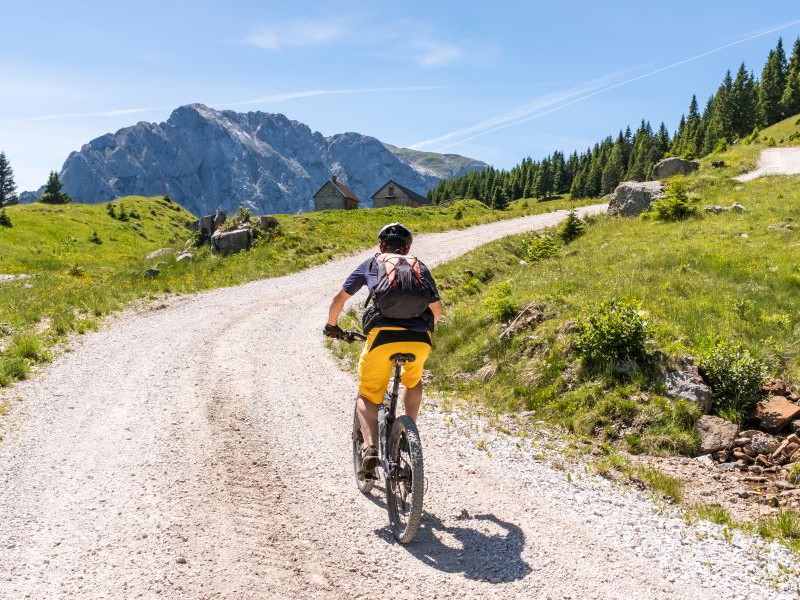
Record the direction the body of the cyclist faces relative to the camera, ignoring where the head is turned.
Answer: away from the camera

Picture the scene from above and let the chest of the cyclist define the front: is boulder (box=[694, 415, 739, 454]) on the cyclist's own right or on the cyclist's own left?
on the cyclist's own right

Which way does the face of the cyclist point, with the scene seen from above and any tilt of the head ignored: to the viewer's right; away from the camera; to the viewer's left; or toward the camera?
away from the camera

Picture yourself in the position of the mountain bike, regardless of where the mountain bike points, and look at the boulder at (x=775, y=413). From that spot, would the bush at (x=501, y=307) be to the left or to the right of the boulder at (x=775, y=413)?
left
